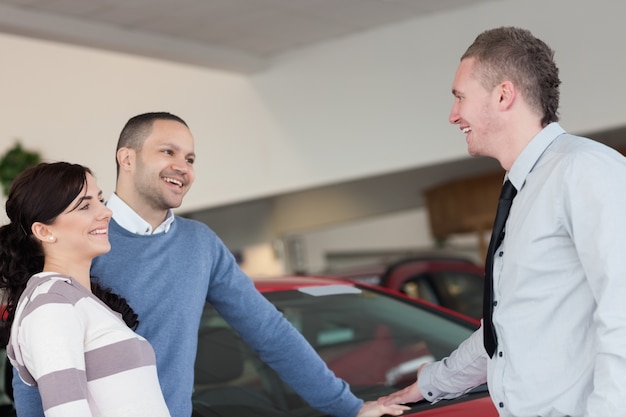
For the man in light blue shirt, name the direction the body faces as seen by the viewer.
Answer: to the viewer's left

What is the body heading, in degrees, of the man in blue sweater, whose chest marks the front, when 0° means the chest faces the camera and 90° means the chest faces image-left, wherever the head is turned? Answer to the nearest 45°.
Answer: approximately 315°

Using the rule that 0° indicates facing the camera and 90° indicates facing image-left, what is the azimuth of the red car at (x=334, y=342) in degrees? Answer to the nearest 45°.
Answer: approximately 315°

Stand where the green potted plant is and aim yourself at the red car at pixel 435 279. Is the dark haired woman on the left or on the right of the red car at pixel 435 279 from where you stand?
right

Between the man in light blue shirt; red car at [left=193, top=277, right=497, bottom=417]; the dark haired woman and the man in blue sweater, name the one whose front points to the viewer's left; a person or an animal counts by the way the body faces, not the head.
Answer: the man in light blue shirt

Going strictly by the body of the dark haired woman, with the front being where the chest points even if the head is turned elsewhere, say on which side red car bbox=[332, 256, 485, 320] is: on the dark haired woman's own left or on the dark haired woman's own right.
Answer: on the dark haired woman's own left

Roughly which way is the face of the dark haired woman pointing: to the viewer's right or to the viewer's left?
to the viewer's right

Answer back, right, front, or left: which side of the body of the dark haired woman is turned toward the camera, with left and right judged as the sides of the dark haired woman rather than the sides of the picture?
right

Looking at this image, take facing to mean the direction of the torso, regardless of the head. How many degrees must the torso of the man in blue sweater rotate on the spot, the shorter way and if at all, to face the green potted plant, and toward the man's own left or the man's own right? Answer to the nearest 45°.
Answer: approximately 135° to the man's own left

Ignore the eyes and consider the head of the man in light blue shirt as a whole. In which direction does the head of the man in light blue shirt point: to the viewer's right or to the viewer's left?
to the viewer's left
